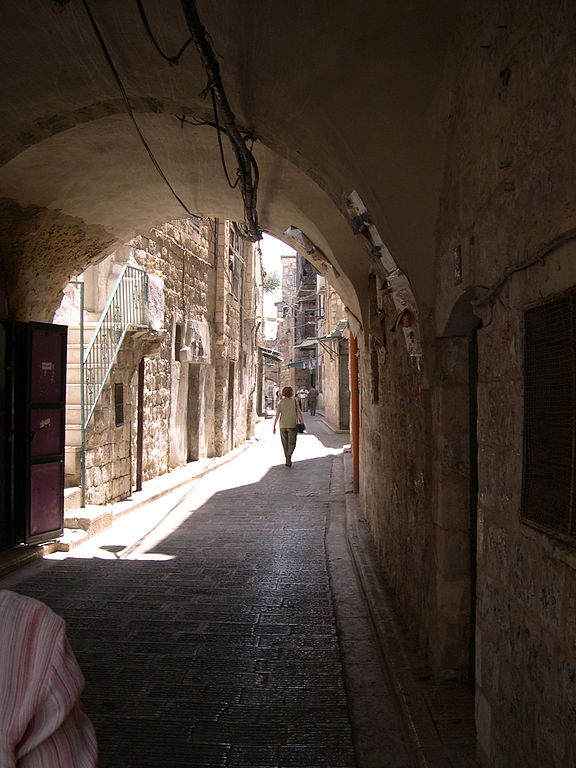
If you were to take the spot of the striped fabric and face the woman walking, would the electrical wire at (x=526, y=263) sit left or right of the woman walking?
right

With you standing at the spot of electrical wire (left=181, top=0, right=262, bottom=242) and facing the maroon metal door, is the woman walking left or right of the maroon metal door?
right

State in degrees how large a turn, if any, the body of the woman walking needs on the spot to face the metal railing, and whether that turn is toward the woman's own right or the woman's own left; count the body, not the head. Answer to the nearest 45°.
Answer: approximately 135° to the woman's own left

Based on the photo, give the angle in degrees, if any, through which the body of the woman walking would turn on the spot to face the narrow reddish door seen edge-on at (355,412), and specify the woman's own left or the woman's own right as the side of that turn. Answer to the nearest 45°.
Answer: approximately 180°

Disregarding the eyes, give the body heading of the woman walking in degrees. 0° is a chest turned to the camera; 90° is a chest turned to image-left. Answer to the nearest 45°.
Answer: approximately 180°

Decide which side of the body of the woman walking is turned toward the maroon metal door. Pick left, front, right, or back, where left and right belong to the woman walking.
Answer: back

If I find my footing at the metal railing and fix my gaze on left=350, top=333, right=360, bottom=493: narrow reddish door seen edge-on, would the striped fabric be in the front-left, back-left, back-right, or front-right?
back-right

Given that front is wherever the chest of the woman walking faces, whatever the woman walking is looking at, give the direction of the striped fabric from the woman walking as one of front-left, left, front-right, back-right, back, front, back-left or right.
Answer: back

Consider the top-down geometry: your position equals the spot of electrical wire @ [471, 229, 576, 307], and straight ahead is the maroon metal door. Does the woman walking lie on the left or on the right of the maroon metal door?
right

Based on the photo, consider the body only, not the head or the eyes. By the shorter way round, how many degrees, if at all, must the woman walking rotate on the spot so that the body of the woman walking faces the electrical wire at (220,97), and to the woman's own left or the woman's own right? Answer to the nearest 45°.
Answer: approximately 180°

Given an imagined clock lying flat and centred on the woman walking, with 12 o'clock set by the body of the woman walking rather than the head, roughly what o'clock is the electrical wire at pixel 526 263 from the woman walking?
The electrical wire is roughly at 6 o'clock from the woman walking.
